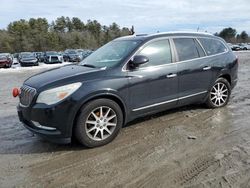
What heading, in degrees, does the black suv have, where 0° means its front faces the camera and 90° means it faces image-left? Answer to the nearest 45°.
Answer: approximately 45°
